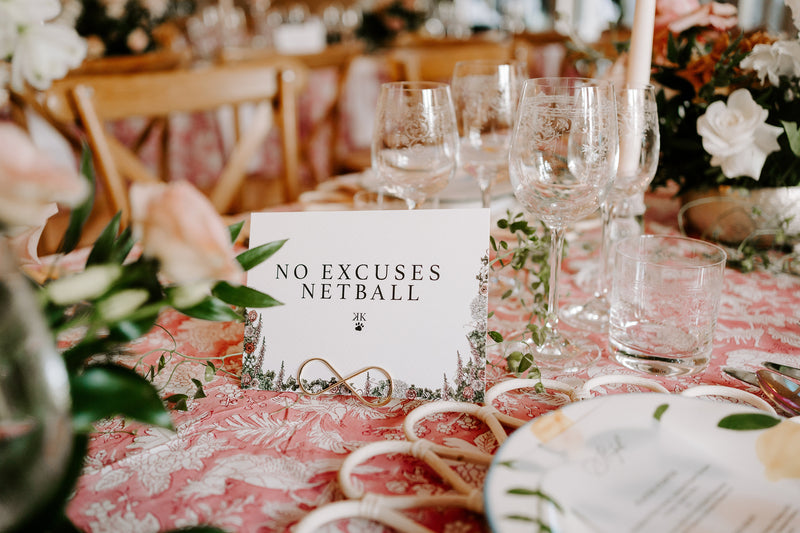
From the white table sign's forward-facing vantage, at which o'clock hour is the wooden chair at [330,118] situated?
The wooden chair is roughly at 6 o'clock from the white table sign.

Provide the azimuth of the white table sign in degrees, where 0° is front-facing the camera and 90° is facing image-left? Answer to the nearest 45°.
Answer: approximately 0°
